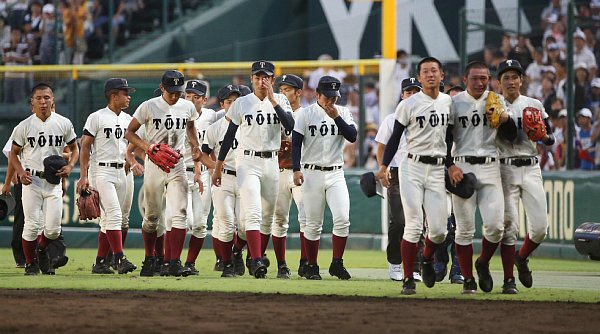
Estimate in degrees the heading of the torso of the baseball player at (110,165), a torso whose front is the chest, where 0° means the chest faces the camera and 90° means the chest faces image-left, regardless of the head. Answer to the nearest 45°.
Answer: approximately 315°

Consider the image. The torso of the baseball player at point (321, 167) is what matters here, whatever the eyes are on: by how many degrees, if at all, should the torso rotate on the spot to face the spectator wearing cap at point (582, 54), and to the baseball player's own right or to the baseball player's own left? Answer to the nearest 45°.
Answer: approximately 135° to the baseball player's own left
